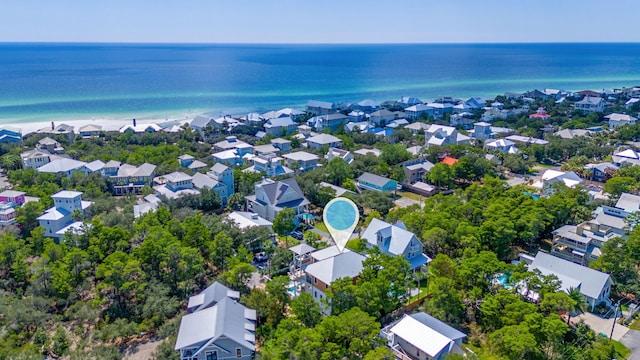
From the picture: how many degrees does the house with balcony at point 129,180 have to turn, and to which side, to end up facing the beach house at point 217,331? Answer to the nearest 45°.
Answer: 0° — it already faces it

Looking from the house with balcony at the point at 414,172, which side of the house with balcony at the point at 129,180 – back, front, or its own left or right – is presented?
left

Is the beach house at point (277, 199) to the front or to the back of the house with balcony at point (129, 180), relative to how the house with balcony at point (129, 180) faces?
to the front

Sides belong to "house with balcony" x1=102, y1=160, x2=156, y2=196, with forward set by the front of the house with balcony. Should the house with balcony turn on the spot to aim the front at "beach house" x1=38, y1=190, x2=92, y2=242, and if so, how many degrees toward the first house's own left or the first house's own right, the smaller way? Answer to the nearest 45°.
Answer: approximately 45° to the first house's own right

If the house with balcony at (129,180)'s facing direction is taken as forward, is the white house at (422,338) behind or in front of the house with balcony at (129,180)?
in front

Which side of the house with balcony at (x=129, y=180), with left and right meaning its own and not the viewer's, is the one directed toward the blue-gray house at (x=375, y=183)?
left

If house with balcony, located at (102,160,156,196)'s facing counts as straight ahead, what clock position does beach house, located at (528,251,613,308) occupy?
The beach house is roughly at 11 o'clock from the house with balcony.

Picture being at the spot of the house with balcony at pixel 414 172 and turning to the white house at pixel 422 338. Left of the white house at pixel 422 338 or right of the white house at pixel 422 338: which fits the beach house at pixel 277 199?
right

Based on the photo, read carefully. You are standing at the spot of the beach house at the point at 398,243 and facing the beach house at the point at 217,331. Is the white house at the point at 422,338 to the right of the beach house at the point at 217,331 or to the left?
left

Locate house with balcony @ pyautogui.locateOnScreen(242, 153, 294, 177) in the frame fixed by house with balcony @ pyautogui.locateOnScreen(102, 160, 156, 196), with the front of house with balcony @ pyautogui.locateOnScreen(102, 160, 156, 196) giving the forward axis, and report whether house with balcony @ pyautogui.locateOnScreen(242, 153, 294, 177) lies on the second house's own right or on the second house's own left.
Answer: on the second house's own left

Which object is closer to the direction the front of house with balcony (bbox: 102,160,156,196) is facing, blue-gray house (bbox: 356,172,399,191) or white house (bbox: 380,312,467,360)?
the white house

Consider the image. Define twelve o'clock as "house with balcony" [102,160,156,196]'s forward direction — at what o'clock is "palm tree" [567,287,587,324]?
The palm tree is roughly at 11 o'clock from the house with balcony.
